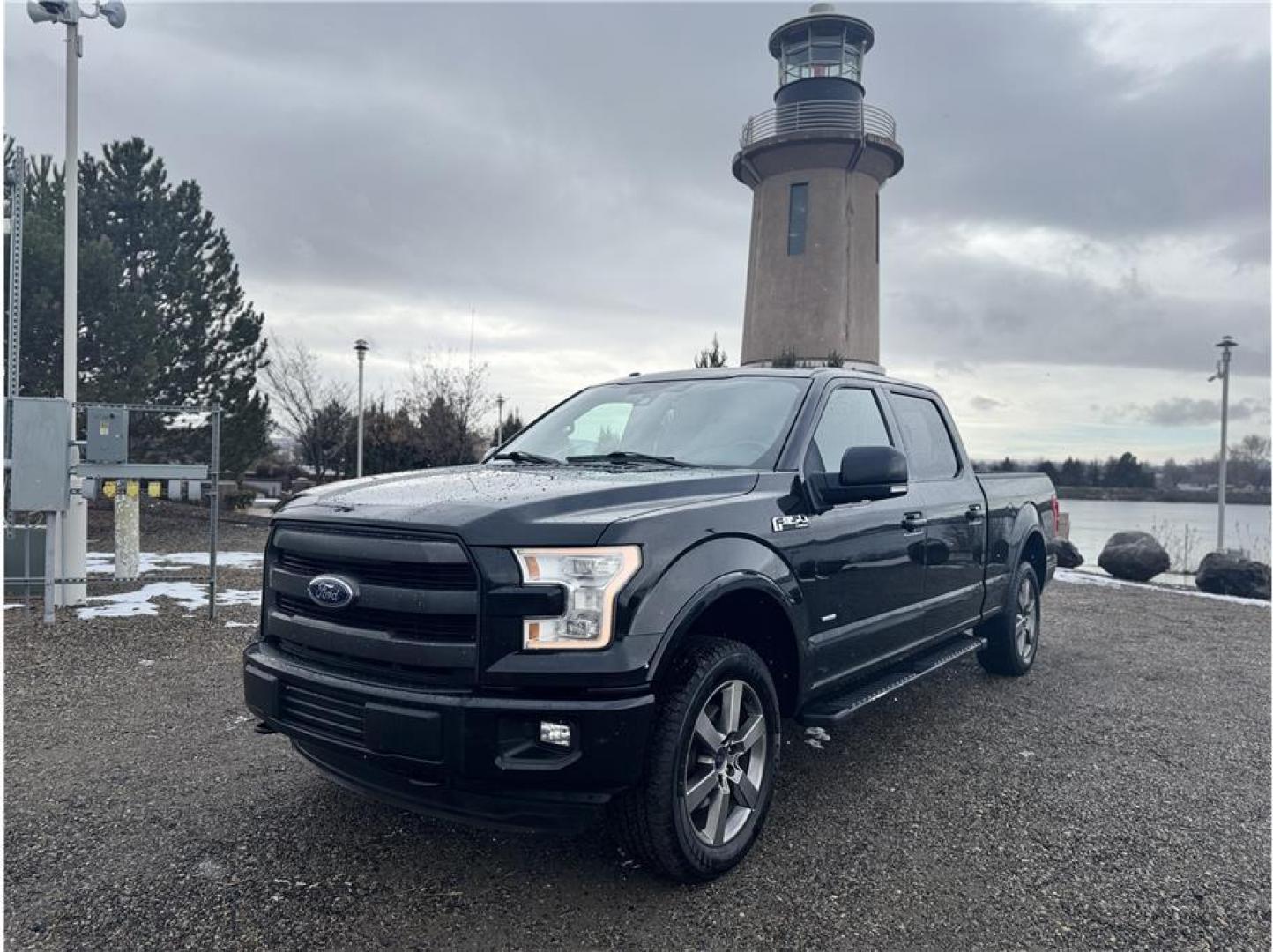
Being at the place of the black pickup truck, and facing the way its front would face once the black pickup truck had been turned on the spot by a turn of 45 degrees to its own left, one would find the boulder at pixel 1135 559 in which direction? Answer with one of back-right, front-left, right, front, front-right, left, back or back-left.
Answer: back-left

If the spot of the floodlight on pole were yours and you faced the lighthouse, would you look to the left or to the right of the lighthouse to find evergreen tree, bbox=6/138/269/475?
left

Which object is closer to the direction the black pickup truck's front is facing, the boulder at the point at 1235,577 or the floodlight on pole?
the floodlight on pole

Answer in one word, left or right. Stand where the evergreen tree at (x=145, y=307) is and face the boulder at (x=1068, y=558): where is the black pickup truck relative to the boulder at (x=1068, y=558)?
right

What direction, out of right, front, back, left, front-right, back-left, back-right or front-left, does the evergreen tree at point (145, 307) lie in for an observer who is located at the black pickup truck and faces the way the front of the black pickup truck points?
right

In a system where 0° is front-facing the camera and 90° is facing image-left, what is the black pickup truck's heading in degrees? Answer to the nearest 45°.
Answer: approximately 45°

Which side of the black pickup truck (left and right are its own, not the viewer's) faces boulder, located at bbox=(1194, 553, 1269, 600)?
back

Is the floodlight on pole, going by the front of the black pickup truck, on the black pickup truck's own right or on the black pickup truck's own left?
on the black pickup truck's own right

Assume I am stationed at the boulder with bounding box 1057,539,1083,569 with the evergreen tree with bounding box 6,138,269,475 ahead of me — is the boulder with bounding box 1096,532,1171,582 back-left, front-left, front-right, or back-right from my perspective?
back-left

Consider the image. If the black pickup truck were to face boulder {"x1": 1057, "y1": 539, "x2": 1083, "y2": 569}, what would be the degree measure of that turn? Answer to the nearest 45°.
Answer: approximately 180°

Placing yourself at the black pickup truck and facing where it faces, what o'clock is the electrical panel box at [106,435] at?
The electrical panel box is roughly at 3 o'clock from the black pickup truck.
